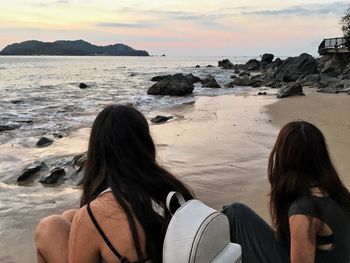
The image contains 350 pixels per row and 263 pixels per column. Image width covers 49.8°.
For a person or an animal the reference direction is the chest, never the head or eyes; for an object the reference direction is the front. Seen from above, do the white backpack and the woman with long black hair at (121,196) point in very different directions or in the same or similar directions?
very different directions

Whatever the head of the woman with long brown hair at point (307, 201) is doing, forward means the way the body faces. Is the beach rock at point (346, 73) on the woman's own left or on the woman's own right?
on the woman's own right

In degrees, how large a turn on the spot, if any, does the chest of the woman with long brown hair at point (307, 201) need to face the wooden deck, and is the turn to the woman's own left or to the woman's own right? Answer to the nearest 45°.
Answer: approximately 45° to the woman's own right

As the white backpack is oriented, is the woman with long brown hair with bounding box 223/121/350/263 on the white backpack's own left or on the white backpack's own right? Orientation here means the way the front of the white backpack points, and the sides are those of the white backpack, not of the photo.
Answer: on the white backpack's own left

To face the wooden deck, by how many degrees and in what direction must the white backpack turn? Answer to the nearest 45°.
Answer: approximately 135° to its left

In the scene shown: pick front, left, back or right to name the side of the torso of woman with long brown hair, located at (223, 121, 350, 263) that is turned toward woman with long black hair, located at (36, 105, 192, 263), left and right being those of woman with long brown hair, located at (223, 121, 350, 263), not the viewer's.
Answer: left

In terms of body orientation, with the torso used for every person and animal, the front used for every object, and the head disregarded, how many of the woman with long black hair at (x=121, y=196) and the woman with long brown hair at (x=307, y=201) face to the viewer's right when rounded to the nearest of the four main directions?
0

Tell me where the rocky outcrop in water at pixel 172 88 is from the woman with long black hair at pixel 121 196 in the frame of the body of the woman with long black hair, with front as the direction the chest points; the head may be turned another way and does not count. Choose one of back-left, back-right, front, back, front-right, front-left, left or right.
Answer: front-right

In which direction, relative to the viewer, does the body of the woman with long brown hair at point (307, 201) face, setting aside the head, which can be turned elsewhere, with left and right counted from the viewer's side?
facing away from the viewer and to the left of the viewer

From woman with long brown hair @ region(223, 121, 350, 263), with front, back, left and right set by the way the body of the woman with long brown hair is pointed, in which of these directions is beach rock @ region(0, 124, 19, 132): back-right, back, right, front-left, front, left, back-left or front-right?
front

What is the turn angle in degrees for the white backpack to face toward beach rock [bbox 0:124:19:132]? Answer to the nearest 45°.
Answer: approximately 180°

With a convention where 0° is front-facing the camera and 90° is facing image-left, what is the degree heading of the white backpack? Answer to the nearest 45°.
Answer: approximately 315°

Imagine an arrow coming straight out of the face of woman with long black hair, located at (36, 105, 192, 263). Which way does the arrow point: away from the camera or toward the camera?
away from the camera

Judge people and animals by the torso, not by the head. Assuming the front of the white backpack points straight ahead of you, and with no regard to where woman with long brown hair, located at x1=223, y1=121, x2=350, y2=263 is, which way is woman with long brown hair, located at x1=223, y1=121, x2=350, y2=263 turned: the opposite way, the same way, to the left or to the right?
the opposite way
